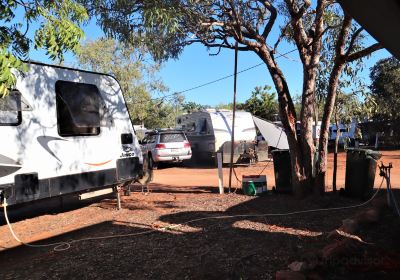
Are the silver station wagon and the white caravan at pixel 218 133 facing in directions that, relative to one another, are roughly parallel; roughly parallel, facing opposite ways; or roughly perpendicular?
roughly perpendicular

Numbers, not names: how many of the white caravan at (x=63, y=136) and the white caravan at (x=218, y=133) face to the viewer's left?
0

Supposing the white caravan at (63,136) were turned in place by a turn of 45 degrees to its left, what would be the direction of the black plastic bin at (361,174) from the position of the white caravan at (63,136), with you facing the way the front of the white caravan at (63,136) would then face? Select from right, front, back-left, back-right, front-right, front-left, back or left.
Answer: right

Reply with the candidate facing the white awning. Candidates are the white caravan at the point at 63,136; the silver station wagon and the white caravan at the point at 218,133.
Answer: the white caravan at the point at 63,136

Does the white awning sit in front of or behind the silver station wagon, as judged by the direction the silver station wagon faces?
in front

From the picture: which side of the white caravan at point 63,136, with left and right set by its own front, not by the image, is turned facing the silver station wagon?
front

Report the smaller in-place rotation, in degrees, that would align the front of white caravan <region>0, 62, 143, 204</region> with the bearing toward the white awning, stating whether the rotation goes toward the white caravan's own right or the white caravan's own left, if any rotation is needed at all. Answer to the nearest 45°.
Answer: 0° — it already faces it

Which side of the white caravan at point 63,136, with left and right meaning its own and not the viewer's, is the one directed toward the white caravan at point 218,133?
front

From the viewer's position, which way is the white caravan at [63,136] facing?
facing away from the viewer and to the right of the viewer

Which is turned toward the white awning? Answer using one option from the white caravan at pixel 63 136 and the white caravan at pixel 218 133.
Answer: the white caravan at pixel 63 136
